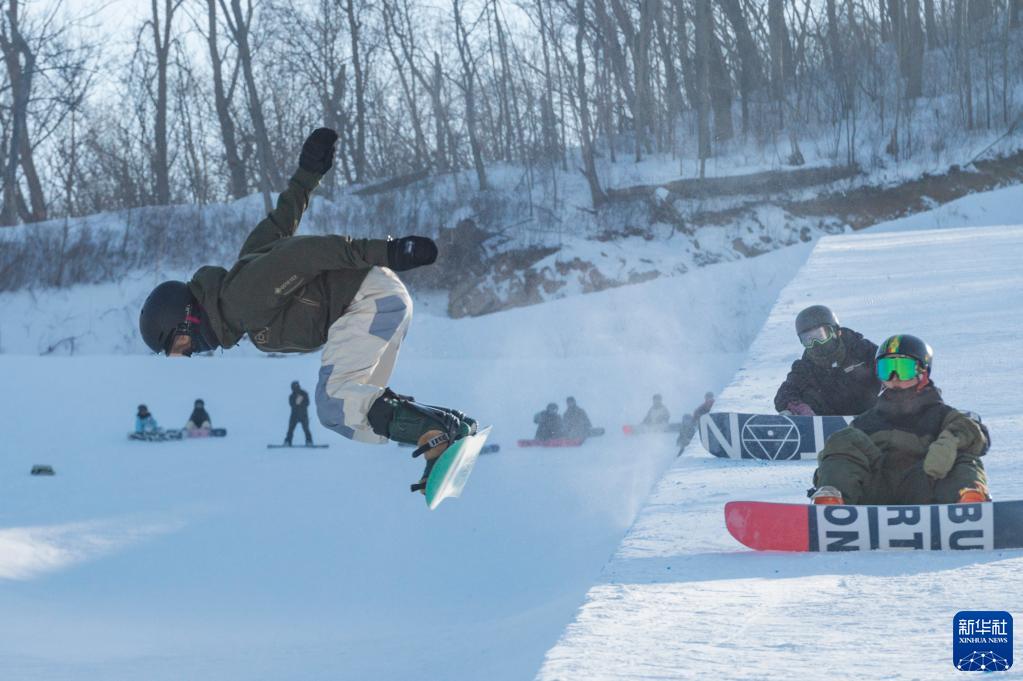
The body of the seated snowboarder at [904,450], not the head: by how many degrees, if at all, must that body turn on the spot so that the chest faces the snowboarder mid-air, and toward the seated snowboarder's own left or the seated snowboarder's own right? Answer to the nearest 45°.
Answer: approximately 45° to the seated snowboarder's own right

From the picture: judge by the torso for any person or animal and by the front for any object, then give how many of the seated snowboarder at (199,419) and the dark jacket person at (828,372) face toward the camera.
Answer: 2

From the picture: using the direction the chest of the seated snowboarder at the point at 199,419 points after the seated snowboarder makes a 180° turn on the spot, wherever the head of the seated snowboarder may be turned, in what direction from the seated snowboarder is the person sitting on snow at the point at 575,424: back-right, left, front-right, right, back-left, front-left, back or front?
back-right

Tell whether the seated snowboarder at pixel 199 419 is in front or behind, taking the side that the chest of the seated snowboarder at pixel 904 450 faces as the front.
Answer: behind

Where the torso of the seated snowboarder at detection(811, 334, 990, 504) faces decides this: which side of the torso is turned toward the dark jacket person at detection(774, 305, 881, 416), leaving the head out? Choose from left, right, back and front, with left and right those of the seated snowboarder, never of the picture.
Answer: back

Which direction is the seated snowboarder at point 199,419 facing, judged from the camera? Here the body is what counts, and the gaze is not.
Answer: toward the camera

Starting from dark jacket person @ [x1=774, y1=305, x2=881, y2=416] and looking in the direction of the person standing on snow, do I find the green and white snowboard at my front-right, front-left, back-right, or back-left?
back-left

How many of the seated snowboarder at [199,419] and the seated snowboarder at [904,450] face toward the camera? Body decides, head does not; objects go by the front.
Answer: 2

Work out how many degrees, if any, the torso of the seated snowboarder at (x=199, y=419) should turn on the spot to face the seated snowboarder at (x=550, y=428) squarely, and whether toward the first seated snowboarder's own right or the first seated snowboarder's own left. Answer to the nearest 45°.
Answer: approximately 45° to the first seated snowboarder's own left

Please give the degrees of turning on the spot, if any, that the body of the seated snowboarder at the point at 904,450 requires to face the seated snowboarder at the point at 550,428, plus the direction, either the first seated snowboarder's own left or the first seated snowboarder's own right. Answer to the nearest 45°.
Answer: approximately 135° to the first seated snowboarder's own right

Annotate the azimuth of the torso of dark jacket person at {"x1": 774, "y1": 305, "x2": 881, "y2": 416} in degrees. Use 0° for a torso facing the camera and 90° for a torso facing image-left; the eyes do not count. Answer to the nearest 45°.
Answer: approximately 0°

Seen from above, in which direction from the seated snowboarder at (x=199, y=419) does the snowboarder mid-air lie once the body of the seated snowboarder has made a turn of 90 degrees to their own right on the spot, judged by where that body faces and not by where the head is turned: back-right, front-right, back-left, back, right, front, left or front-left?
left

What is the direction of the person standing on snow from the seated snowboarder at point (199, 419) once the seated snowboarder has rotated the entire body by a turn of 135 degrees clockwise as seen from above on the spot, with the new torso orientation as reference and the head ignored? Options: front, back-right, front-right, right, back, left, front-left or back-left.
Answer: back

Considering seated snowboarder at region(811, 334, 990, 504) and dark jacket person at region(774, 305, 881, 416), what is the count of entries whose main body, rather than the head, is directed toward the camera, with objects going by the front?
2
